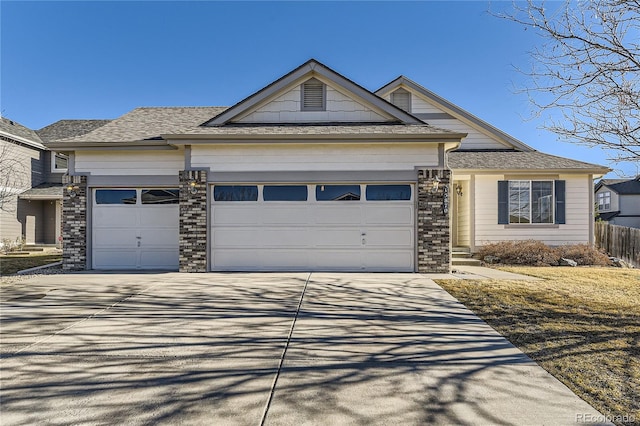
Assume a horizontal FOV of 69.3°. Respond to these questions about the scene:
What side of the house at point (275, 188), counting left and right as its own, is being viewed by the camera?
front

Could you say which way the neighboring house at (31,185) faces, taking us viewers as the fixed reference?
facing the viewer

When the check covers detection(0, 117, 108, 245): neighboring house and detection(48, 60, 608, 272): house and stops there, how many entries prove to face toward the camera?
2

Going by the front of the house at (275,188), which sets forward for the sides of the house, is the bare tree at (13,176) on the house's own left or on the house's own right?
on the house's own right

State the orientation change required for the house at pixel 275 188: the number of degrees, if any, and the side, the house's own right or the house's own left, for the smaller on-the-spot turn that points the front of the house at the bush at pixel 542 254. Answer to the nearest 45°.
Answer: approximately 90° to the house's own left

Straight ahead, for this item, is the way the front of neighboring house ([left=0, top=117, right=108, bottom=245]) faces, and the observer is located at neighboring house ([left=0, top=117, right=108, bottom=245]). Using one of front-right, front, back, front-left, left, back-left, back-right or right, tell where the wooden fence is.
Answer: front-left

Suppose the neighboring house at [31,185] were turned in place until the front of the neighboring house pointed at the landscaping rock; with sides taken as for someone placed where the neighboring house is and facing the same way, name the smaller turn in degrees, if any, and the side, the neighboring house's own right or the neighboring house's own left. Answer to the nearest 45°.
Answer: approximately 45° to the neighboring house's own left

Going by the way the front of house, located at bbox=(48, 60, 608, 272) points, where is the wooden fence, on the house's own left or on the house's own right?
on the house's own left

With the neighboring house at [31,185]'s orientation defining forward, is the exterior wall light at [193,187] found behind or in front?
in front
